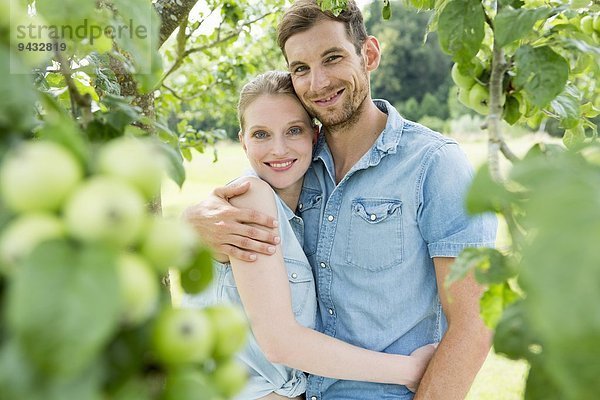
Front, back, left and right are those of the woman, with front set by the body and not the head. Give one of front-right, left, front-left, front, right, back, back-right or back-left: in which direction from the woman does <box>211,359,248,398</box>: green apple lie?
front-right

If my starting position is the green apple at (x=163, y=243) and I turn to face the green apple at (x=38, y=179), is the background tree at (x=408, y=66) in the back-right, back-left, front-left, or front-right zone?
back-right

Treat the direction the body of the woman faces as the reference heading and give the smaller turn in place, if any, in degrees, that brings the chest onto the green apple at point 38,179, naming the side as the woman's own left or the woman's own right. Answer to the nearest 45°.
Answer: approximately 45° to the woman's own right

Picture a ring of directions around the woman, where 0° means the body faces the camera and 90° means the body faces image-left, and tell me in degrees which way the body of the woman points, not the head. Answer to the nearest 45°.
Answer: approximately 315°

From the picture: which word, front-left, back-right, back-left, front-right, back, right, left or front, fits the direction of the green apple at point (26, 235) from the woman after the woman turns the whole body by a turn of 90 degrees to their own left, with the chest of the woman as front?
back-right

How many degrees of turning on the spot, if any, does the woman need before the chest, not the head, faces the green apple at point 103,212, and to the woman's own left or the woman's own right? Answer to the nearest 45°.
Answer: approximately 45° to the woman's own right

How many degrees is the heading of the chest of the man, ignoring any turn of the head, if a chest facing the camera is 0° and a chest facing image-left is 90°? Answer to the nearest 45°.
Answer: approximately 45°

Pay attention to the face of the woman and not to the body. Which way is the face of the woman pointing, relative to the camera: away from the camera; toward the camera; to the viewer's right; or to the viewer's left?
toward the camera

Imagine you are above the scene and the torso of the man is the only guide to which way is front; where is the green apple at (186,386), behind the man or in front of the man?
in front

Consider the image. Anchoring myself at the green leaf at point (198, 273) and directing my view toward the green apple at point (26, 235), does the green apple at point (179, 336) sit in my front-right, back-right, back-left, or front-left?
front-left
